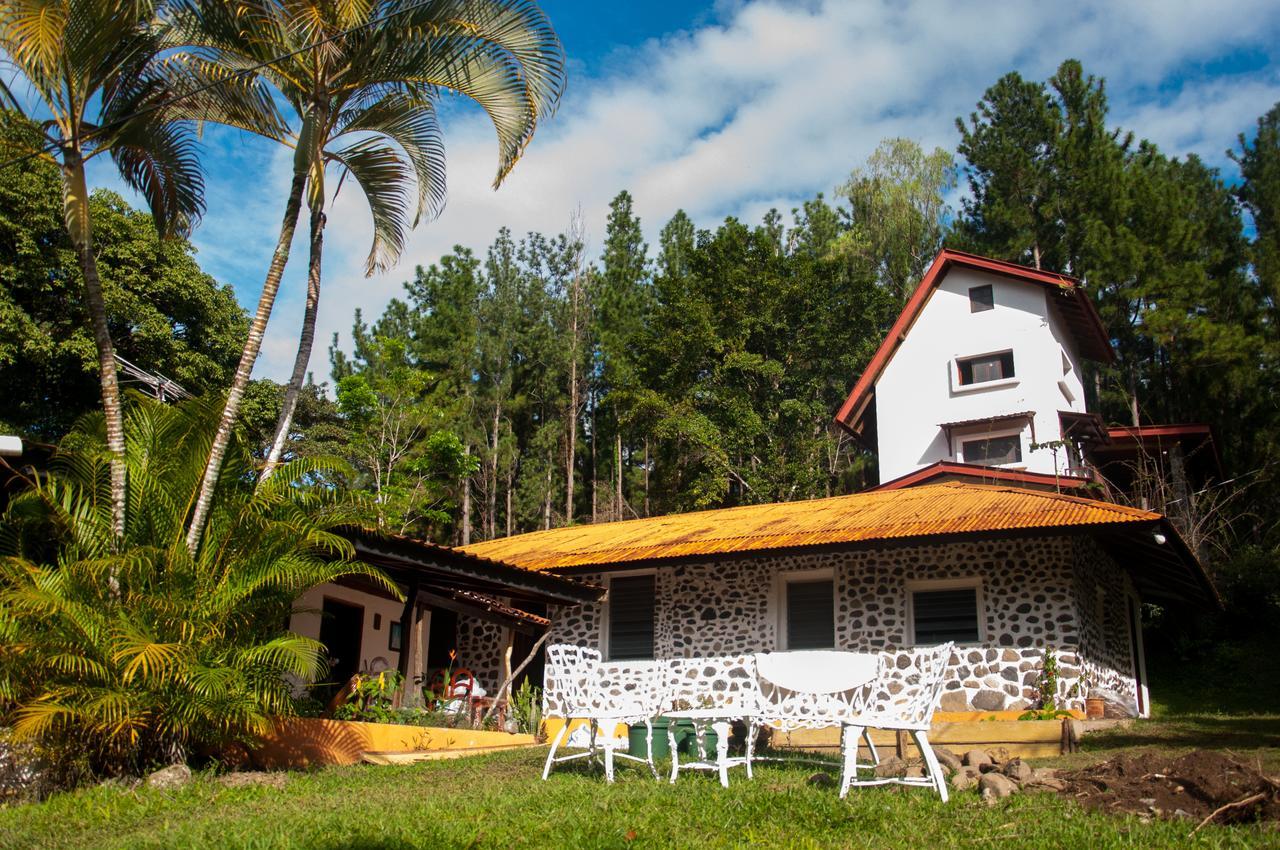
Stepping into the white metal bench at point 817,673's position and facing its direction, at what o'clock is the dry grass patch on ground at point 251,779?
The dry grass patch on ground is roughly at 3 o'clock from the white metal bench.

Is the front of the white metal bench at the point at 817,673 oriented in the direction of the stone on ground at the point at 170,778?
no

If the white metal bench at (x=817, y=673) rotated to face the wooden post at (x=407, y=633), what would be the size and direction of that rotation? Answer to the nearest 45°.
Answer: approximately 135° to its right

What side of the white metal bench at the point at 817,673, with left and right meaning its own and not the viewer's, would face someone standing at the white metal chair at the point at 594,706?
right

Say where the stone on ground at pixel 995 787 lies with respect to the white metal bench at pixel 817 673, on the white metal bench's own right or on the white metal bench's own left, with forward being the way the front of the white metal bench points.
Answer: on the white metal bench's own left

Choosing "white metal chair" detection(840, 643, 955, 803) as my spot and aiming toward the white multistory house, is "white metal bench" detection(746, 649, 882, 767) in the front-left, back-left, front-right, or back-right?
front-left

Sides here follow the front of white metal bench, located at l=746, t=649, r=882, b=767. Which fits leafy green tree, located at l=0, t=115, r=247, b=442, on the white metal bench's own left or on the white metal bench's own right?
on the white metal bench's own right

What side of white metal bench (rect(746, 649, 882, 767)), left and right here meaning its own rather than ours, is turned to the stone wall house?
back

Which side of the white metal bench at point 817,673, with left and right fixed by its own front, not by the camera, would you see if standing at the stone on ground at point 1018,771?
left

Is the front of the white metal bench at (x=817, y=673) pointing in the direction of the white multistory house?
no

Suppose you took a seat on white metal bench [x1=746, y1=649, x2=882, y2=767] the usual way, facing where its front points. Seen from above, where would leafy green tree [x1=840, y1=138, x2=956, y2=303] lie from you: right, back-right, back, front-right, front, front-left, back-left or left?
back

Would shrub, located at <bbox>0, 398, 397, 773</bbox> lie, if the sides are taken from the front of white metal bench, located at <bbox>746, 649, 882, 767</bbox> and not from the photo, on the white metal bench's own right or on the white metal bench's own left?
on the white metal bench's own right

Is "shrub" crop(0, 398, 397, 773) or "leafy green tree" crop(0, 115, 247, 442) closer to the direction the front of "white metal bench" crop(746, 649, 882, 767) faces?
the shrub

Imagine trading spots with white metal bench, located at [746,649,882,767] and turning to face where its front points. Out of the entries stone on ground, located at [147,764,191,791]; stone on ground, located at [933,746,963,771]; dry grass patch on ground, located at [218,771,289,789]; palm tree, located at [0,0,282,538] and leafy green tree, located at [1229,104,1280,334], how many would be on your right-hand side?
3
